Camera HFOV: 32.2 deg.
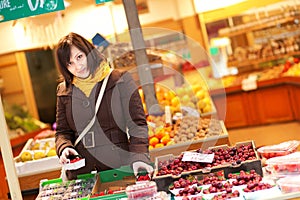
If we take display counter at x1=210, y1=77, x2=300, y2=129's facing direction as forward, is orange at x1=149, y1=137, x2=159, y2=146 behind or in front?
in front

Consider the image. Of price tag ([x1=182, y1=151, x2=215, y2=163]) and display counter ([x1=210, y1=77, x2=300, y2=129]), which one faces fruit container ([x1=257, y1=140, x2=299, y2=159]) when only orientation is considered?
the display counter

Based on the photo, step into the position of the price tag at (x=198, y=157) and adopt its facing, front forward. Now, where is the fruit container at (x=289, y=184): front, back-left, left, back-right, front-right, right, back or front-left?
front-left

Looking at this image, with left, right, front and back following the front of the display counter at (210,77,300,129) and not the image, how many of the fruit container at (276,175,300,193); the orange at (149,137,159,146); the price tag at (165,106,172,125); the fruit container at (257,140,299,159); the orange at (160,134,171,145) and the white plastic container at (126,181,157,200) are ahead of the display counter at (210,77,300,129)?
6

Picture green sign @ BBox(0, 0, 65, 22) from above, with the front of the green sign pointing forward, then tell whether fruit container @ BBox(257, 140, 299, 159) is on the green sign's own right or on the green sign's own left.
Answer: on the green sign's own left

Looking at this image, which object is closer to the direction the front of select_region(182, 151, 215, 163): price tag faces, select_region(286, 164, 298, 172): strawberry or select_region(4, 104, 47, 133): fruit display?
the strawberry

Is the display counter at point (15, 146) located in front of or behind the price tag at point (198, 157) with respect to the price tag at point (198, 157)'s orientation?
behind

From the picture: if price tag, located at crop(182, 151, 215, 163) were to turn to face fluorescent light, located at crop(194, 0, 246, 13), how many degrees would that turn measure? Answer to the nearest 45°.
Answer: approximately 180°

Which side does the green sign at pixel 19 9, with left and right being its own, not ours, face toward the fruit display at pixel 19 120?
back

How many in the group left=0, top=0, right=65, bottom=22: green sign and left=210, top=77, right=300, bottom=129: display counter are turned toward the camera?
2

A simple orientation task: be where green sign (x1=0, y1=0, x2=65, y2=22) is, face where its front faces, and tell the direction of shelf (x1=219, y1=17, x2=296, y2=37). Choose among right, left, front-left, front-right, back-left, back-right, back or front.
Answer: back-left

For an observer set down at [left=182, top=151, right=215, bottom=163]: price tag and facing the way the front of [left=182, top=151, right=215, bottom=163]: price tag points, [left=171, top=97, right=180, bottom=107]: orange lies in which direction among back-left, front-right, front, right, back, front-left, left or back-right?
back
